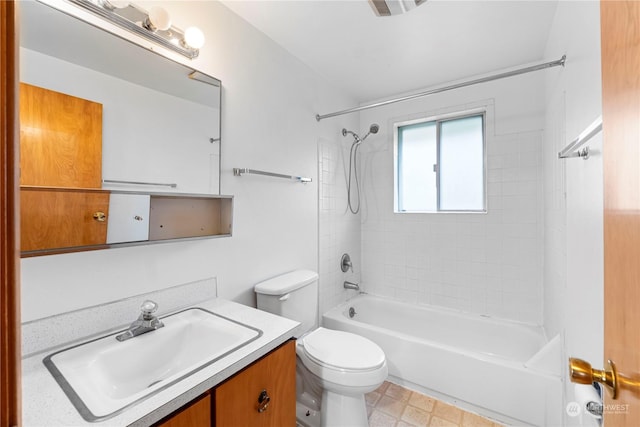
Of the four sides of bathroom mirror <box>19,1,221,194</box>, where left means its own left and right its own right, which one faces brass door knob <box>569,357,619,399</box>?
front

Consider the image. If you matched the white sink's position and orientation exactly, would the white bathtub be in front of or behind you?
in front

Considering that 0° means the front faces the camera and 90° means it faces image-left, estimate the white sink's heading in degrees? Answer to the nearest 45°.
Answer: approximately 315°

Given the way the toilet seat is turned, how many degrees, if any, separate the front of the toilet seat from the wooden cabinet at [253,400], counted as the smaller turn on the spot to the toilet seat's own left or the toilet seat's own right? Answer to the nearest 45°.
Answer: approximately 90° to the toilet seat's own right

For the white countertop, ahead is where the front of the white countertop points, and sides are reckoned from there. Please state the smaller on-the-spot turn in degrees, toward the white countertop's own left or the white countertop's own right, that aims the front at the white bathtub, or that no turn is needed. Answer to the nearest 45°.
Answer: approximately 45° to the white countertop's own left

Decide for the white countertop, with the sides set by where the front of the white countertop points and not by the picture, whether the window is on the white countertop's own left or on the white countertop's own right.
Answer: on the white countertop's own left

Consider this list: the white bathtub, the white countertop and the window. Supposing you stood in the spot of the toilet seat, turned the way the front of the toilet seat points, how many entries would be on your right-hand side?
1

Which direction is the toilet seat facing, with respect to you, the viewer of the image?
facing the viewer and to the right of the viewer

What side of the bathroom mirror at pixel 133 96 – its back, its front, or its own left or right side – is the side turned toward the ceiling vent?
front

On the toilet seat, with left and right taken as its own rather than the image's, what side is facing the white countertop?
right

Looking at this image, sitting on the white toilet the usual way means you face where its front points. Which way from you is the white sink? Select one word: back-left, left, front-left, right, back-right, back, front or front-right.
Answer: right
